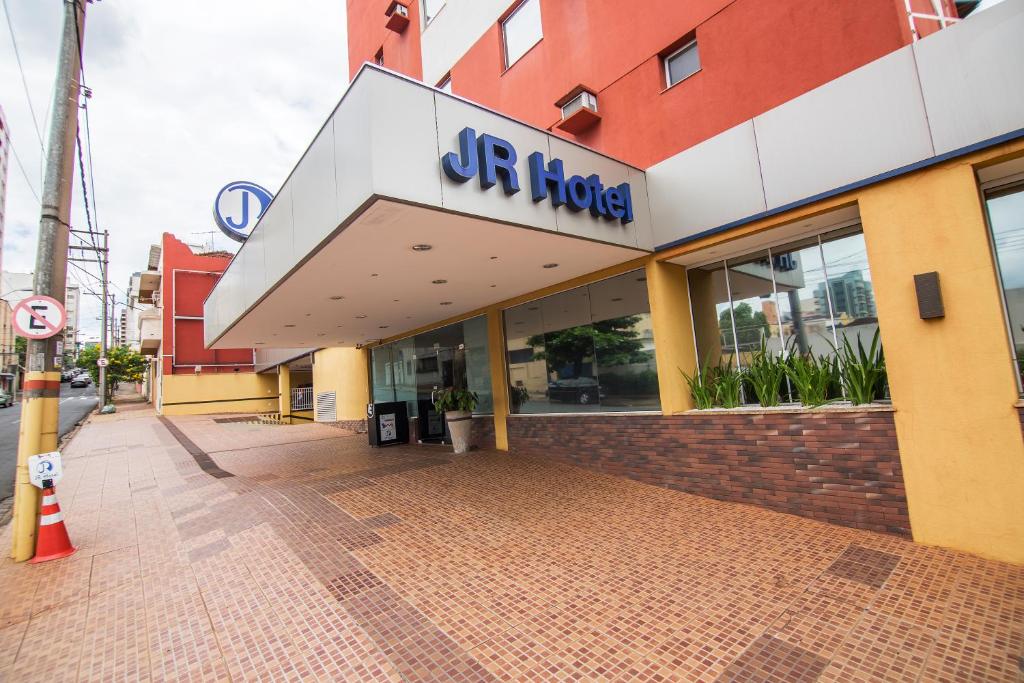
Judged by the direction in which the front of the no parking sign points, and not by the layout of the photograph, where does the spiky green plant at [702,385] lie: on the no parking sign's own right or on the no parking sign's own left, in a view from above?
on the no parking sign's own left

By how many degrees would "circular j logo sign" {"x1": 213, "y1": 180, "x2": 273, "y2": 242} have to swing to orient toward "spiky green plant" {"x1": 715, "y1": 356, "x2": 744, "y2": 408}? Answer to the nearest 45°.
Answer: approximately 45° to its left

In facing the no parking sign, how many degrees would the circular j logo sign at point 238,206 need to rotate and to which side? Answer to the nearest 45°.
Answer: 0° — it already faces it

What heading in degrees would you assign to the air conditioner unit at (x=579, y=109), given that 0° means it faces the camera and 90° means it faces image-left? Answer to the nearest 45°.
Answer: approximately 45°

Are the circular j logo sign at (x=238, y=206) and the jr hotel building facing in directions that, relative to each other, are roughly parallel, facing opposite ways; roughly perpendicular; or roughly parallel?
roughly perpendicular

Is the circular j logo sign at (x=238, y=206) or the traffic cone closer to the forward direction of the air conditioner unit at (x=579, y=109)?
the traffic cone

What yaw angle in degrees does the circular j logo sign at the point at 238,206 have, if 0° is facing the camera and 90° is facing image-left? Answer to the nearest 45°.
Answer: approximately 0°

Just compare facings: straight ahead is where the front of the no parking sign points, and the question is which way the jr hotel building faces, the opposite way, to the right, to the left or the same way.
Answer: to the right

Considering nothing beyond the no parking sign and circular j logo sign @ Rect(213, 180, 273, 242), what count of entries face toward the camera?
2

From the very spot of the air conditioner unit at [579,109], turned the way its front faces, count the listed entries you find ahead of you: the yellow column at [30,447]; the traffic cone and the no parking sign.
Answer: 3
